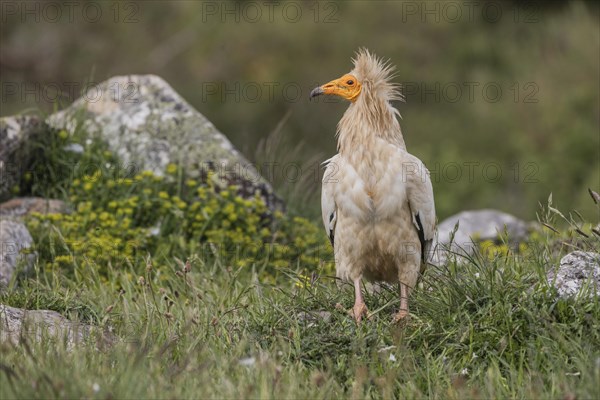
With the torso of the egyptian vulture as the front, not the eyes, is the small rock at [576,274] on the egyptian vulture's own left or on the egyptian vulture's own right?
on the egyptian vulture's own left

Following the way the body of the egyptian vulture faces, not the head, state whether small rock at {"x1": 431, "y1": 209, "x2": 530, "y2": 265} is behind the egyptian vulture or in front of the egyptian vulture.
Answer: behind

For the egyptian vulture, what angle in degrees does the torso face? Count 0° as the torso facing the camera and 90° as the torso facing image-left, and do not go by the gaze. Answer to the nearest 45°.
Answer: approximately 0°

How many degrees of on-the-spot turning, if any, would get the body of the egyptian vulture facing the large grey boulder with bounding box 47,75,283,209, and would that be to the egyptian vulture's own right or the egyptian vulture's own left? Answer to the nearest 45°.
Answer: approximately 135° to the egyptian vulture's own right

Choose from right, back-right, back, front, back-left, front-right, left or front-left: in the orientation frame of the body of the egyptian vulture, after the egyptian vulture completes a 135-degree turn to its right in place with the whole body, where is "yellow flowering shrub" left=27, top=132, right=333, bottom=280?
front

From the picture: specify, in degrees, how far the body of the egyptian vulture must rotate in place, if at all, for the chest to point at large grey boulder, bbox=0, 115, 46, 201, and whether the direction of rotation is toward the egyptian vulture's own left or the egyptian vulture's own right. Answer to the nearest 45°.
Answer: approximately 135° to the egyptian vulture's own right

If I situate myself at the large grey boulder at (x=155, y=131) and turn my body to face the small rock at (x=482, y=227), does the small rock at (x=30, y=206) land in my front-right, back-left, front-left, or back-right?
back-right

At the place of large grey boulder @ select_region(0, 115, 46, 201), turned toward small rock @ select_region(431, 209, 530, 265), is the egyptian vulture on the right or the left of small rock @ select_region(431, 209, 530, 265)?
right

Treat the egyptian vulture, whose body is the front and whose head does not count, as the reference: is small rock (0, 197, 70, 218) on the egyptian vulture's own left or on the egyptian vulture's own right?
on the egyptian vulture's own right

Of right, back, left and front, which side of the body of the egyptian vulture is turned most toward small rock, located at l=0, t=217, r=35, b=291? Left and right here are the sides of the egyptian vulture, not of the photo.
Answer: right

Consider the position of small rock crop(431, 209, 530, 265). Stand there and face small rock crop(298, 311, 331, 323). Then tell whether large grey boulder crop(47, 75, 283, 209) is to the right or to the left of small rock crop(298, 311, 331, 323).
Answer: right
